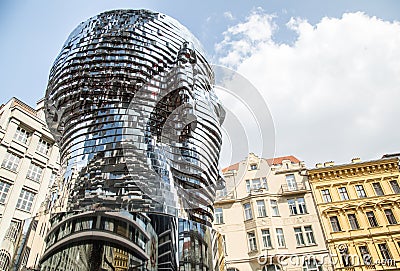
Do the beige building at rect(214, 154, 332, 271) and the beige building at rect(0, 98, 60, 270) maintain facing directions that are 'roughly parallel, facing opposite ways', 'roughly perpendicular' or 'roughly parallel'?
roughly perpendicular

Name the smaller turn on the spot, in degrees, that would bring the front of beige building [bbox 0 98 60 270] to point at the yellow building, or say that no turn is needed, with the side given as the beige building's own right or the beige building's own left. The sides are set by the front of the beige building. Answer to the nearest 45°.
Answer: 0° — it already faces it

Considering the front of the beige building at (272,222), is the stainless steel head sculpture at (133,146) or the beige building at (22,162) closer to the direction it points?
the stainless steel head sculpture

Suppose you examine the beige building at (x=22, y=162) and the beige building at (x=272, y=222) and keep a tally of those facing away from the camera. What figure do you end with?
0

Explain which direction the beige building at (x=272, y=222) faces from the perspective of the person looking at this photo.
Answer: facing the viewer

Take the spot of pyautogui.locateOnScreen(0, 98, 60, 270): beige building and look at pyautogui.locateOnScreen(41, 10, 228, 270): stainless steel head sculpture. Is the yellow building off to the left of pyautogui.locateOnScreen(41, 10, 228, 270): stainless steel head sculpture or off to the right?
left

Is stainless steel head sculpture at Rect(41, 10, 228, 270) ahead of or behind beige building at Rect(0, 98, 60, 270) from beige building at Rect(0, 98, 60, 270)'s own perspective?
ahead

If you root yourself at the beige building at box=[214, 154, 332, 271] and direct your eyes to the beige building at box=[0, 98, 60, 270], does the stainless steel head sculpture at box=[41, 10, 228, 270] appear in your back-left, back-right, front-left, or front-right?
front-left

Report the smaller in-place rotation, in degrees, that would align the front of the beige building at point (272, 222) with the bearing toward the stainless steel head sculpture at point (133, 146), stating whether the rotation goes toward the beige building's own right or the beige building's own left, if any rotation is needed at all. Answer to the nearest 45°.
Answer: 0° — it already faces it

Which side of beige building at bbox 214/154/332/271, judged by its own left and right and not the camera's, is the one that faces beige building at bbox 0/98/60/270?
right
